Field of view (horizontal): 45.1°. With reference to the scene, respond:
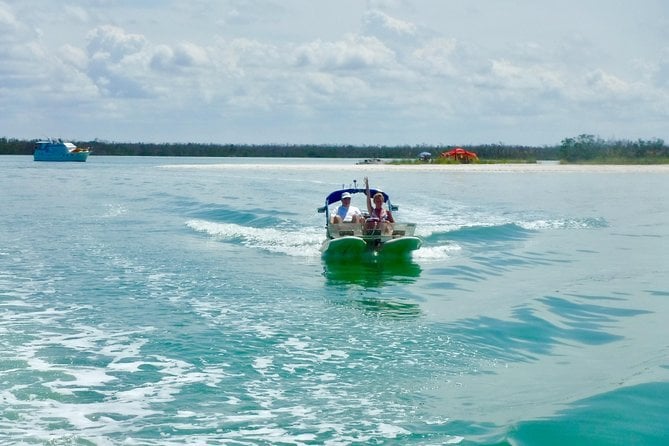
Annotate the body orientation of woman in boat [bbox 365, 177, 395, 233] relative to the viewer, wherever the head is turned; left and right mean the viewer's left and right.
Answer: facing the viewer

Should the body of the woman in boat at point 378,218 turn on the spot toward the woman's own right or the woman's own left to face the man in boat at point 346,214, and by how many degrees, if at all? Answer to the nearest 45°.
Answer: approximately 135° to the woman's own right

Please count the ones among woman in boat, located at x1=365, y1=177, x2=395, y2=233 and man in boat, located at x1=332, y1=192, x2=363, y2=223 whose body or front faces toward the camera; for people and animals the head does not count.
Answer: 2

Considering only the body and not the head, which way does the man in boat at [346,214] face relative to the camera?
toward the camera
